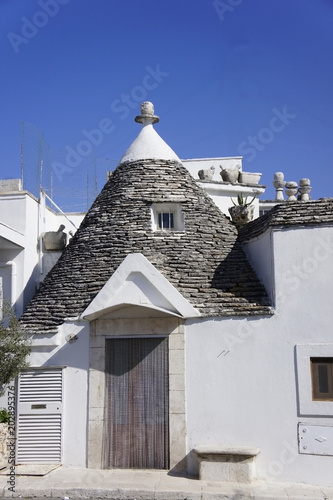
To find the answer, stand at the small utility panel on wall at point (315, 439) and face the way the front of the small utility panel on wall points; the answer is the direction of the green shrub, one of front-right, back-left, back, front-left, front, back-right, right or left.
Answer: right

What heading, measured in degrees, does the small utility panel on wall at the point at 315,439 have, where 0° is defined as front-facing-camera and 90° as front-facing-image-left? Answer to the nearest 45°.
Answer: approximately 0°

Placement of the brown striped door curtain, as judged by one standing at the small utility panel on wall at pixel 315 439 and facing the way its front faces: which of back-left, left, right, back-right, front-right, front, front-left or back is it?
right
